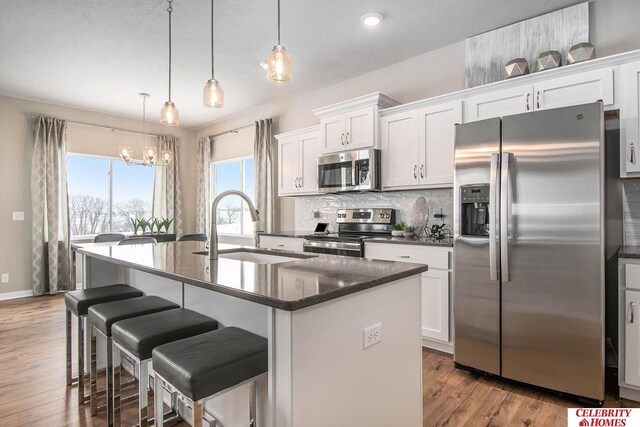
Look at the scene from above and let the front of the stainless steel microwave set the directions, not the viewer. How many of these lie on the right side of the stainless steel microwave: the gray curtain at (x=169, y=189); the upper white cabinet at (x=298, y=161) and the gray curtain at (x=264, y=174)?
3

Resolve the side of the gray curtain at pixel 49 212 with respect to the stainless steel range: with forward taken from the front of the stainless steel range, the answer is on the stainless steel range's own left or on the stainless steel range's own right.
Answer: on the stainless steel range's own right

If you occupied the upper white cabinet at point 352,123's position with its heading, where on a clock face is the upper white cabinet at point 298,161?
the upper white cabinet at point 298,161 is roughly at 3 o'clock from the upper white cabinet at point 352,123.
